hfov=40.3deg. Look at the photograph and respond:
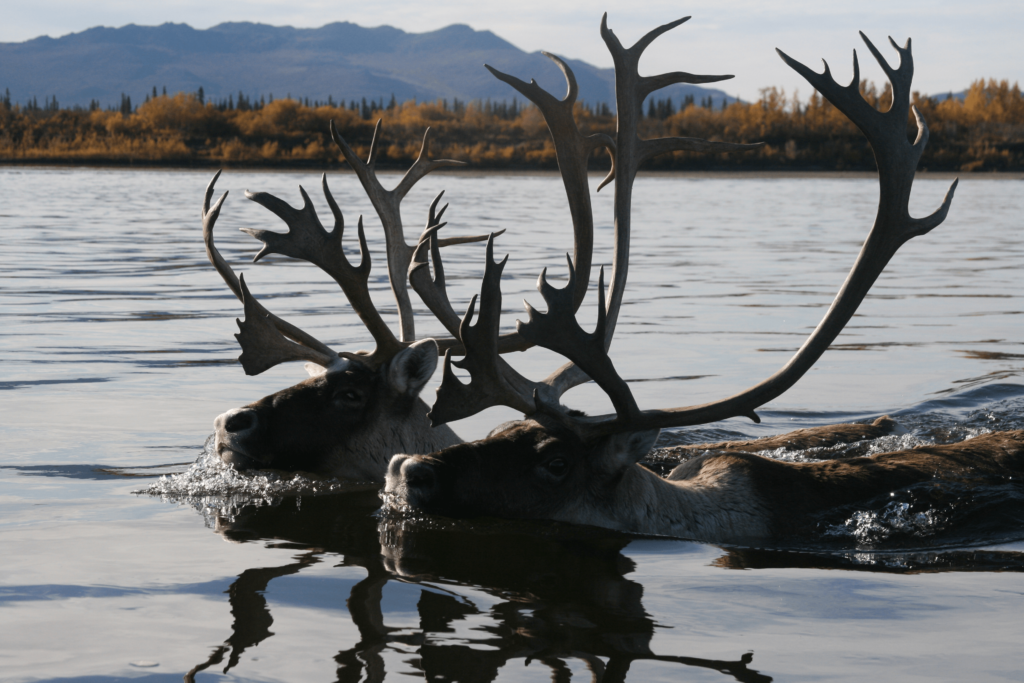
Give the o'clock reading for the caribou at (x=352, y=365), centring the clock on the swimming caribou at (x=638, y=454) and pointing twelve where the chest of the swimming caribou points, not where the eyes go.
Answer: The caribou is roughly at 1 o'clock from the swimming caribou.

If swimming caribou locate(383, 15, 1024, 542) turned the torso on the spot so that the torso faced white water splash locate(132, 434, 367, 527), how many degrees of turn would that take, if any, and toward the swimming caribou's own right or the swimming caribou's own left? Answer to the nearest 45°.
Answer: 0° — it already faces it

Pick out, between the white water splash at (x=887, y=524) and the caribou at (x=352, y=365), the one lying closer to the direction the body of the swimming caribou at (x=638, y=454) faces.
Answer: the caribou

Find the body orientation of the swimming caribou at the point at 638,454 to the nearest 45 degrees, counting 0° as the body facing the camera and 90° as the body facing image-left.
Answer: approximately 90°

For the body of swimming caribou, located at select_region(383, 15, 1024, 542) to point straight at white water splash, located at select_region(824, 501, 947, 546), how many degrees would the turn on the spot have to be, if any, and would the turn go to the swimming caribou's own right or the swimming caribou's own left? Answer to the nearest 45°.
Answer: approximately 180°
